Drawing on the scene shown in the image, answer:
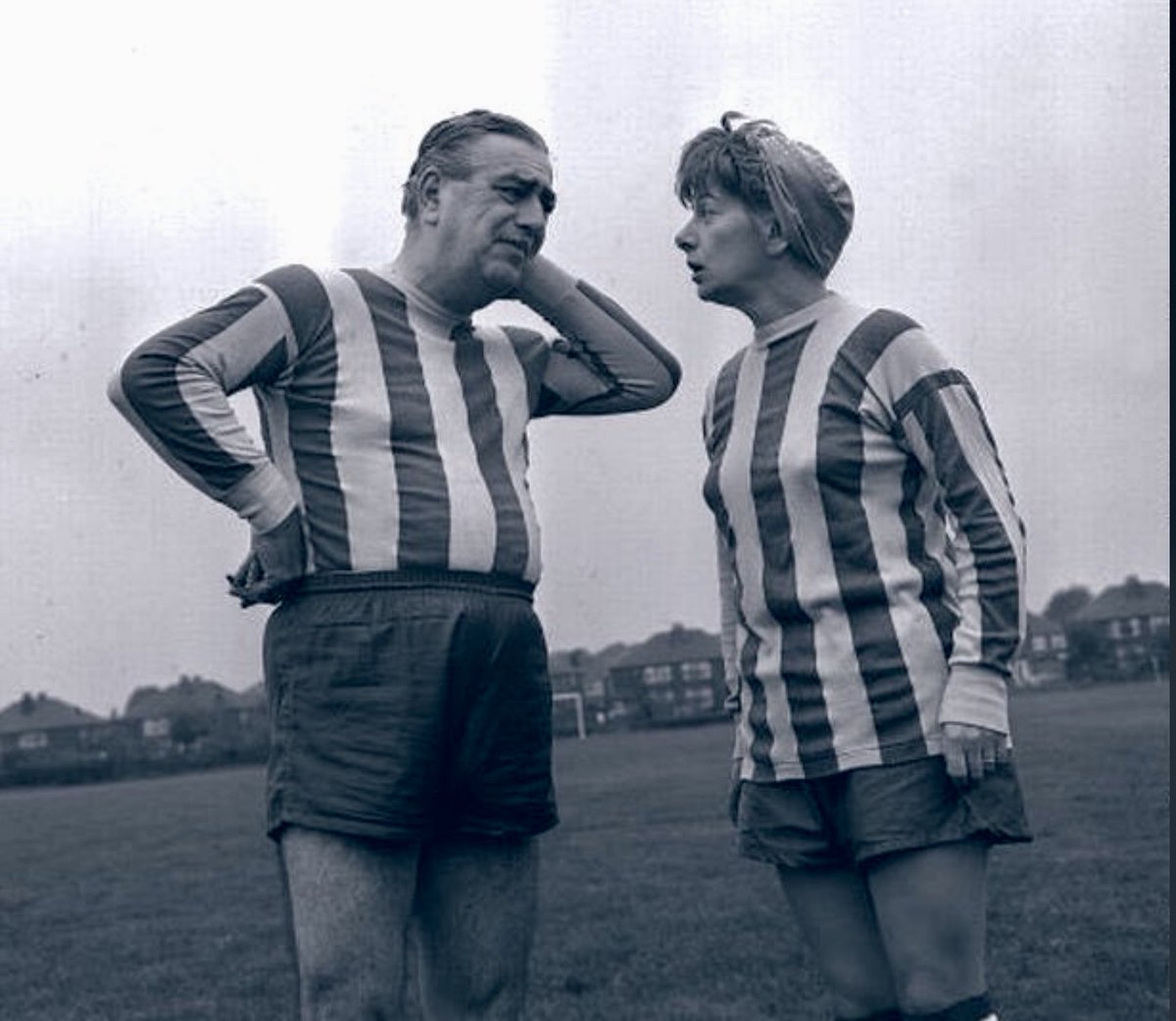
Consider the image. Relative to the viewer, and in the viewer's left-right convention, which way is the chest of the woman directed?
facing the viewer and to the left of the viewer

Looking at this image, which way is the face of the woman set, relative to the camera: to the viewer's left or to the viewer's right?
to the viewer's left

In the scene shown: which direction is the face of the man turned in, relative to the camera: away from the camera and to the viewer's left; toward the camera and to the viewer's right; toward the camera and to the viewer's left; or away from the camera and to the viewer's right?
toward the camera and to the viewer's right

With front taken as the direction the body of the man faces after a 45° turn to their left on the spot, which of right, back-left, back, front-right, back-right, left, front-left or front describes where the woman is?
front

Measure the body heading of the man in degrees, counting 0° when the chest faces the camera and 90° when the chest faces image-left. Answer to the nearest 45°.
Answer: approximately 315°
